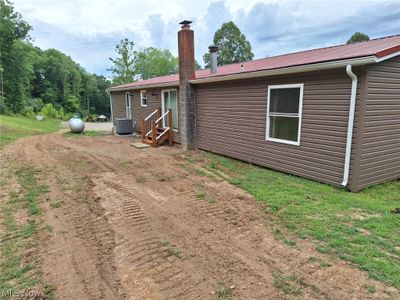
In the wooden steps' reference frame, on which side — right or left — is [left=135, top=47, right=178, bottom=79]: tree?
on its right

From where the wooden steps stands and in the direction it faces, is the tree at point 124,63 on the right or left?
on its right

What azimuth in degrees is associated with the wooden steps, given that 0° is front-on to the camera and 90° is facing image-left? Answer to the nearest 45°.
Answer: approximately 45°

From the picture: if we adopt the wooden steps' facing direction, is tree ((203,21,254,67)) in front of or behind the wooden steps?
behind

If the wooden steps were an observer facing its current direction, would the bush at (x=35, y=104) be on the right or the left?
on its right

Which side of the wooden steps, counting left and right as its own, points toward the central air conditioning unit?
right

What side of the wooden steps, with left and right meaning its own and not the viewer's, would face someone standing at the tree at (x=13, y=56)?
right
